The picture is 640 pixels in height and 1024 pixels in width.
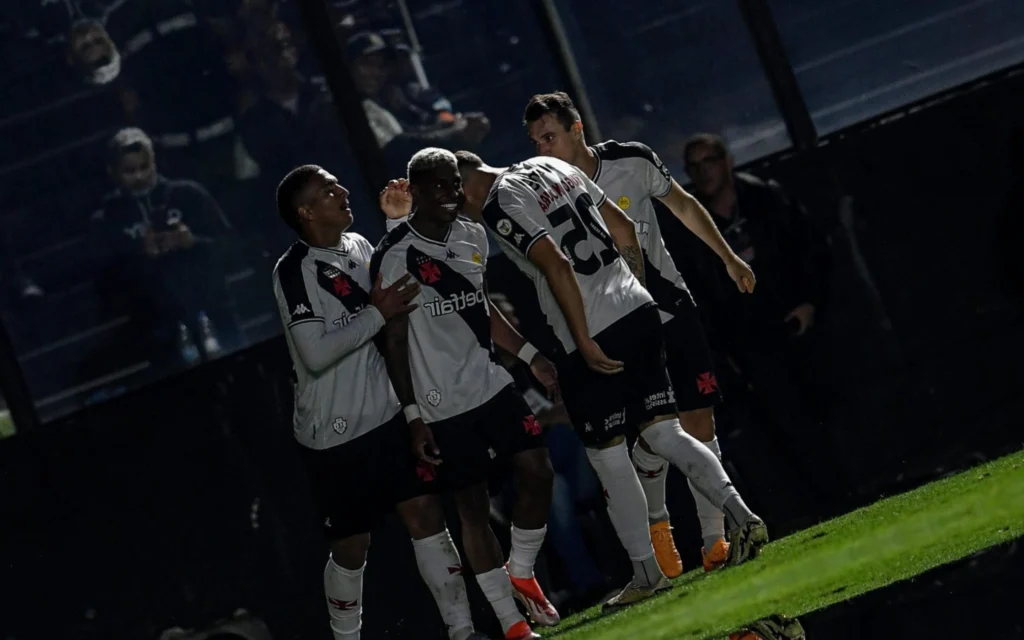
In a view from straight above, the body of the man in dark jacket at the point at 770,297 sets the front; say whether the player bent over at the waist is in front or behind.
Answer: in front

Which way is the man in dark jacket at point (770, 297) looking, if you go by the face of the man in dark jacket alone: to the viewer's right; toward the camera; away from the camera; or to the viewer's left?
toward the camera

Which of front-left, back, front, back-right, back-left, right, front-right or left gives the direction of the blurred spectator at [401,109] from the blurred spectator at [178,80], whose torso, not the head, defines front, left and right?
left

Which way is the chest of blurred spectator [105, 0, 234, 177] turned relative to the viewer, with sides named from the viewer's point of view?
facing the viewer

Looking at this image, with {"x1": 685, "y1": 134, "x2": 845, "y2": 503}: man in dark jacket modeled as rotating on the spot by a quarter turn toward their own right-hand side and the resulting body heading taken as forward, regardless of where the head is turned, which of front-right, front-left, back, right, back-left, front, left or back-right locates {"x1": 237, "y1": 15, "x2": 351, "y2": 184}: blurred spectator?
front-left

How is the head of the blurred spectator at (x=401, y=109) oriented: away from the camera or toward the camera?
toward the camera
